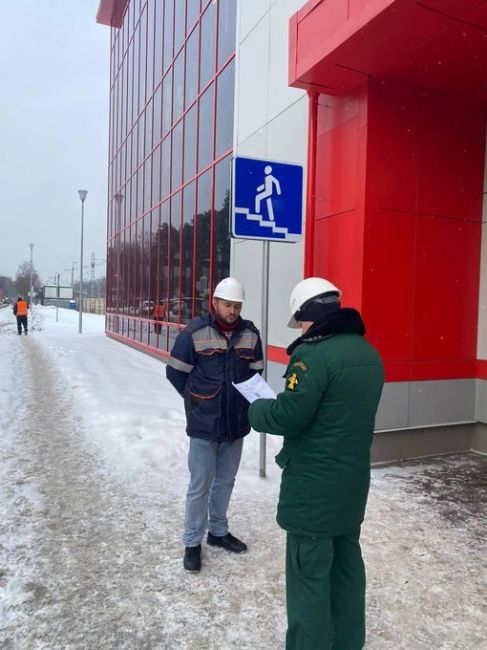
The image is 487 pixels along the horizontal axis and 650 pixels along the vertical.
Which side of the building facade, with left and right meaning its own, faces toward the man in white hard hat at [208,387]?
front

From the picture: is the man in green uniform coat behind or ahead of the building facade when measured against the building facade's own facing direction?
ahead

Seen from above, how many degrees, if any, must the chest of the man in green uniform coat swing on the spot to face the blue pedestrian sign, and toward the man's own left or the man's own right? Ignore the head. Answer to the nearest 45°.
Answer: approximately 45° to the man's own right

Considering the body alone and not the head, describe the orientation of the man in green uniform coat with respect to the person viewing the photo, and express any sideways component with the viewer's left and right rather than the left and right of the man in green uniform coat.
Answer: facing away from the viewer and to the left of the viewer

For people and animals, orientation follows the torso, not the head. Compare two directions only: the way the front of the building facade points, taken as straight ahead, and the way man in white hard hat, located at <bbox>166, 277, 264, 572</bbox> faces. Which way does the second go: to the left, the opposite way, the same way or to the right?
to the left

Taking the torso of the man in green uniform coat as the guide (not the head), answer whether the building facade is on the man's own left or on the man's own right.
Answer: on the man's own right

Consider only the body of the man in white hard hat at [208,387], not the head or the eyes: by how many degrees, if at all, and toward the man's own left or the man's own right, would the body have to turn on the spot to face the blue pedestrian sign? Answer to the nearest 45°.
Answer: approximately 135° to the man's own left

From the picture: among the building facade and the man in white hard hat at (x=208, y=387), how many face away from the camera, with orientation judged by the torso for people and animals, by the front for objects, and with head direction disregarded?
0

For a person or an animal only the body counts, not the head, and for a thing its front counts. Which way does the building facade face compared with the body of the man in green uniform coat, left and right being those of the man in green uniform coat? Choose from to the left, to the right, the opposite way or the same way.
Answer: to the left

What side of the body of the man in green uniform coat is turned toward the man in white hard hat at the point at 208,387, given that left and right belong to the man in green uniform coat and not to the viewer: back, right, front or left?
front

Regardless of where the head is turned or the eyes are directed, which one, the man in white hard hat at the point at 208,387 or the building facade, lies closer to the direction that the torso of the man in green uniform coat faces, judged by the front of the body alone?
the man in white hard hat

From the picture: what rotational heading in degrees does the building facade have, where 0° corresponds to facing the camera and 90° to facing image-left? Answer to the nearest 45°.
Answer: approximately 45°

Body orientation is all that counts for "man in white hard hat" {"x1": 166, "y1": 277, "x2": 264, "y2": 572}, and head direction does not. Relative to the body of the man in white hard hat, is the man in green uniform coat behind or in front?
in front

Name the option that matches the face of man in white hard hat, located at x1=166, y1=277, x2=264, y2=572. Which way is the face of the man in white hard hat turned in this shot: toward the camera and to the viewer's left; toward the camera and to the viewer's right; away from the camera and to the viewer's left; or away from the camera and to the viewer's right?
toward the camera and to the viewer's right

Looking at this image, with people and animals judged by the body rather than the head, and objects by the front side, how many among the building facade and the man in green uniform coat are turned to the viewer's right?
0
